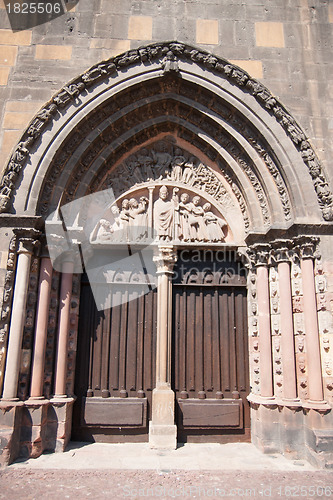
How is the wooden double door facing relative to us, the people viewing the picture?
facing the viewer
